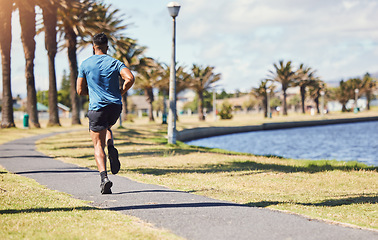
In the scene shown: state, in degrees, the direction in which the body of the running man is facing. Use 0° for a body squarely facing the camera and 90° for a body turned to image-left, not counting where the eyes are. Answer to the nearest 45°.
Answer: approximately 180°
